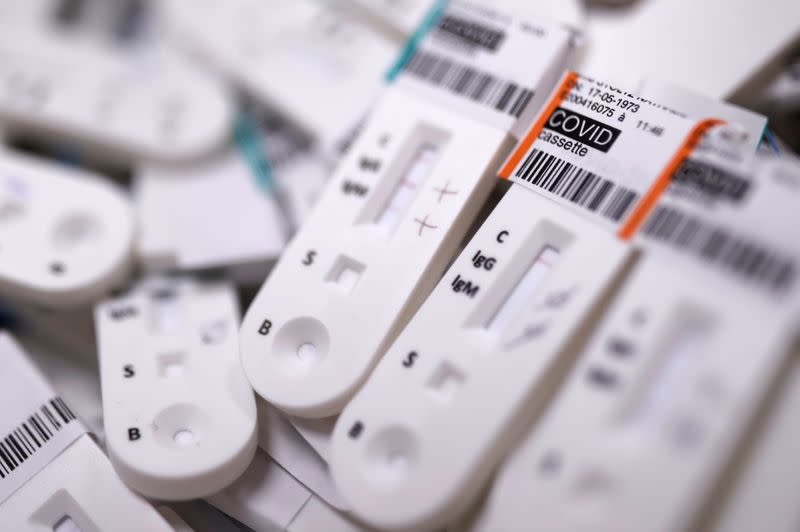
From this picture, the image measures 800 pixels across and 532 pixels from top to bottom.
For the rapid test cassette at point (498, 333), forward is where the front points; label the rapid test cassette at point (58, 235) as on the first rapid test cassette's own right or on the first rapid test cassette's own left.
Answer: on the first rapid test cassette's own right

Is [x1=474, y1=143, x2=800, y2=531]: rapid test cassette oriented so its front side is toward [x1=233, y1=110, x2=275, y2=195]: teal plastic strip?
no

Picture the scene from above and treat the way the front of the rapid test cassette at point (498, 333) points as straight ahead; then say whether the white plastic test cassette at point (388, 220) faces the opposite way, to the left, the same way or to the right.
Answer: the same way

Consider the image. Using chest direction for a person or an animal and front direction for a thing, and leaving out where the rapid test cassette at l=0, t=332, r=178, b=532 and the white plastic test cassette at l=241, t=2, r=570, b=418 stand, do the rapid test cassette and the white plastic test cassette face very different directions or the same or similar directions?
same or similar directions

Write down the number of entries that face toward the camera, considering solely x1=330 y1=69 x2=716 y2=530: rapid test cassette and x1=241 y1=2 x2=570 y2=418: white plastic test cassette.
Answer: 2
